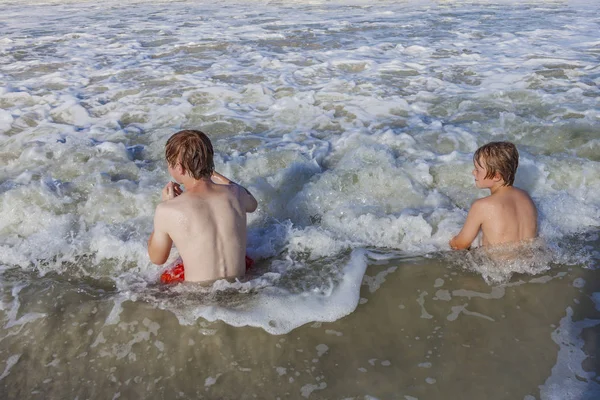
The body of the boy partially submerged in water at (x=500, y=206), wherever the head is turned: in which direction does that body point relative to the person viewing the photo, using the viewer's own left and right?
facing away from the viewer and to the left of the viewer

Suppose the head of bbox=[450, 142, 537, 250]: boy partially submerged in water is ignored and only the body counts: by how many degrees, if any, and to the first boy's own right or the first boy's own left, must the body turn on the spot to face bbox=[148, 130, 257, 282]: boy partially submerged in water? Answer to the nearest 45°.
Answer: approximately 90° to the first boy's own left
